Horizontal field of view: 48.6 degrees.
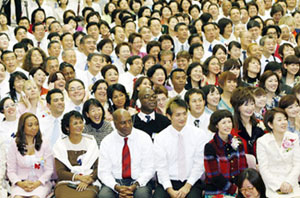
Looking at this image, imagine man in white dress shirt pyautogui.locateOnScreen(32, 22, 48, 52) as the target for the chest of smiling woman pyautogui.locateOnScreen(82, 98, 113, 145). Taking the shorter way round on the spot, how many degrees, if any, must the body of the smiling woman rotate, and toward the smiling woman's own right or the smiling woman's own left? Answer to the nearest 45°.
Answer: approximately 180°

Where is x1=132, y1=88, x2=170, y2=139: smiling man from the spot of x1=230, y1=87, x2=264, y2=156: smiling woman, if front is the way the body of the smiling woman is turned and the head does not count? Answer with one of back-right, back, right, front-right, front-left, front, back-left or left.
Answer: back-right

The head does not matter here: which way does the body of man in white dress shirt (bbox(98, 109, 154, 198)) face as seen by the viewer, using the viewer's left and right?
facing the viewer

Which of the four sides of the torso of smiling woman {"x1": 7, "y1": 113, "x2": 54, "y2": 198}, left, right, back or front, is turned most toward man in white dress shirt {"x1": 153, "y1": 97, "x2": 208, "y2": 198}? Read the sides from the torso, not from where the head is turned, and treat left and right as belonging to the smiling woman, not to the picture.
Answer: left

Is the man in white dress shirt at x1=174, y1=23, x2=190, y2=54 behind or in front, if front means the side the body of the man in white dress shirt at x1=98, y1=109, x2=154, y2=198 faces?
behind

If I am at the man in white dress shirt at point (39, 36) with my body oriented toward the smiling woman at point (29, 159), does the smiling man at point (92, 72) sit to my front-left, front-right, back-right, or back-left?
front-left

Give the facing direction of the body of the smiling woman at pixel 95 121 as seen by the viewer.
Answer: toward the camera

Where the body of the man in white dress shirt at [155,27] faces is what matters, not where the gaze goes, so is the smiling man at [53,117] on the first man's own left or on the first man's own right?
on the first man's own right

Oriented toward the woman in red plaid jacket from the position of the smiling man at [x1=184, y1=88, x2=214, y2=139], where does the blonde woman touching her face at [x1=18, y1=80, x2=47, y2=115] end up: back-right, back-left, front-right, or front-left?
back-right

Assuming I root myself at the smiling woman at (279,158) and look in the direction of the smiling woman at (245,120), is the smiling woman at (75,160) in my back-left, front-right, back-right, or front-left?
front-left

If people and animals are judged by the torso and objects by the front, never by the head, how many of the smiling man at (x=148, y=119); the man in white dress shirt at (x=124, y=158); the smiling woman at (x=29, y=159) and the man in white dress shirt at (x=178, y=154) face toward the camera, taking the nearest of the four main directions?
4

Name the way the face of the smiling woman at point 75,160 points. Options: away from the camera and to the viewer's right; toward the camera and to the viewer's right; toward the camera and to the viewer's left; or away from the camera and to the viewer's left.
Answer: toward the camera and to the viewer's right

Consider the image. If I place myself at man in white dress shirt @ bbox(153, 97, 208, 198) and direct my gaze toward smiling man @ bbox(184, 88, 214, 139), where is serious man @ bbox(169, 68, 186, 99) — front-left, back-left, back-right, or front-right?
front-left

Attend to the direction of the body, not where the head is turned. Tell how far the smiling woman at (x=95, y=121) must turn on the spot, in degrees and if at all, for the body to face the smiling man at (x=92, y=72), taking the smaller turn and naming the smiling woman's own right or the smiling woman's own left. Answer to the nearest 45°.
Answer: approximately 180°
